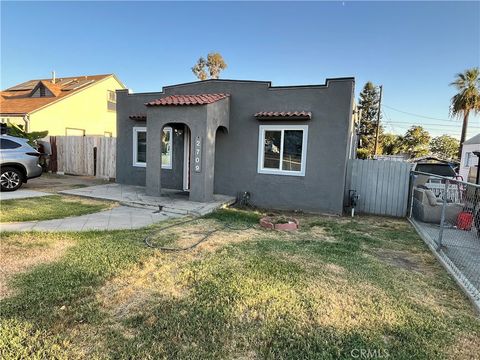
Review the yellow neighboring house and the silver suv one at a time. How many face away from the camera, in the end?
0

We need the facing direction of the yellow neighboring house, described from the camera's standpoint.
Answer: facing the viewer and to the left of the viewer

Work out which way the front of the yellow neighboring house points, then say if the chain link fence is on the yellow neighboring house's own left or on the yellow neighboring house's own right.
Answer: on the yellow neighboring house's own left

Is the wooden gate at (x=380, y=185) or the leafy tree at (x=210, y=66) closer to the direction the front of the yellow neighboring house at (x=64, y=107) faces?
the wooden gate
